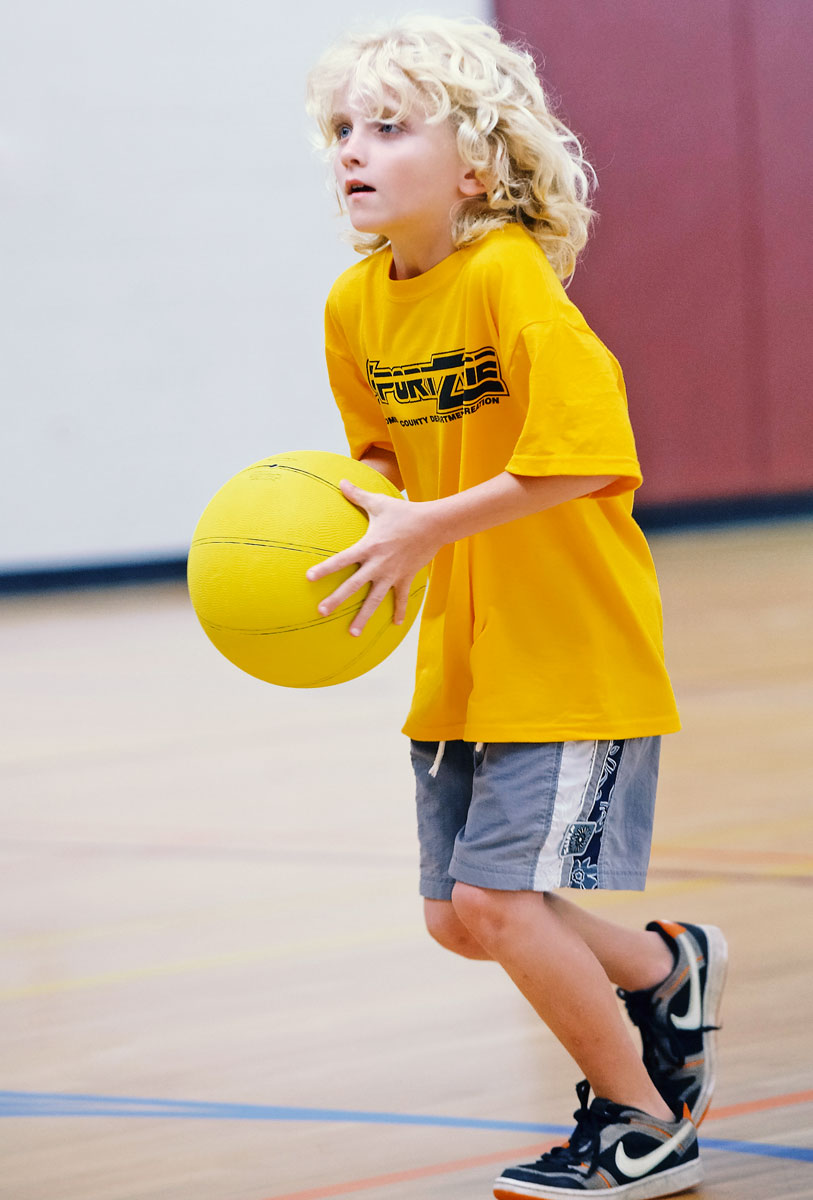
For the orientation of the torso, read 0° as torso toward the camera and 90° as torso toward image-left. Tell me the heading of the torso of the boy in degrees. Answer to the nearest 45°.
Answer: approximately 45°
